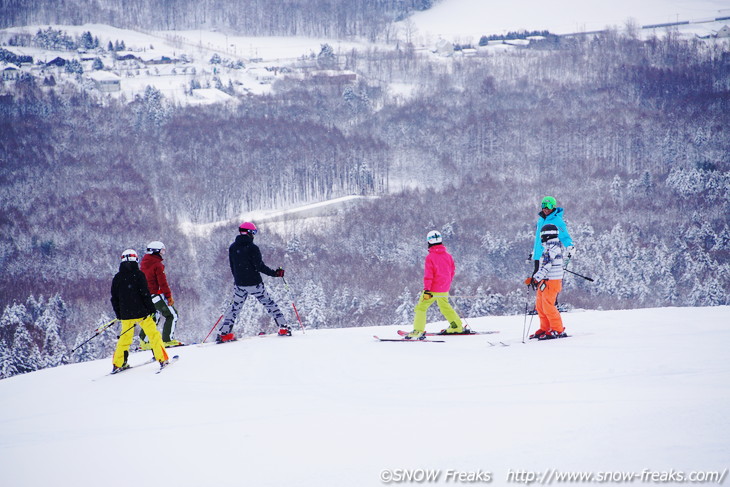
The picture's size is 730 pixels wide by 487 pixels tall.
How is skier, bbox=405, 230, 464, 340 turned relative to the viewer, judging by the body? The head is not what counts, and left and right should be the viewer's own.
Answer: facing away from the viewer and to the left of the viewer

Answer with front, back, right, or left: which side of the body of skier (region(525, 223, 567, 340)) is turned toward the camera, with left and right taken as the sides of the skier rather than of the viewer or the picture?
left

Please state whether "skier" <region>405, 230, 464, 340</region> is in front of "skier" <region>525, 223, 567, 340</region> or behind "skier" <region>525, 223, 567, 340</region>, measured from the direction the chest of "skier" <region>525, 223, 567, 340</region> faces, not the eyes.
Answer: in front

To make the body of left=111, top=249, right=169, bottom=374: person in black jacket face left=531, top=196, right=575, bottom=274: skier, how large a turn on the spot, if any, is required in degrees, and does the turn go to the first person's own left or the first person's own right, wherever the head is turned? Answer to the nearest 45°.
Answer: approximately 90° to the first person's own right

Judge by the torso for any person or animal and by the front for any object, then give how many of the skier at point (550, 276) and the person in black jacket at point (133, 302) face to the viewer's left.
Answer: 1

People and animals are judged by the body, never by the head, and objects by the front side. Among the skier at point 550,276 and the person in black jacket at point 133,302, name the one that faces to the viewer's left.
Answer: the skier

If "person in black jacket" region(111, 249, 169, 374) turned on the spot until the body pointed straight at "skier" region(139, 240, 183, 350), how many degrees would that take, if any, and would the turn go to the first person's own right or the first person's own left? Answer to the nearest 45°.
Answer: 0° — they already face them

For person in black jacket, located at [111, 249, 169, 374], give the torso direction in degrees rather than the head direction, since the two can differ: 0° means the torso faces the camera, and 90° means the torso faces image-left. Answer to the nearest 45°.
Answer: approximately 180°
